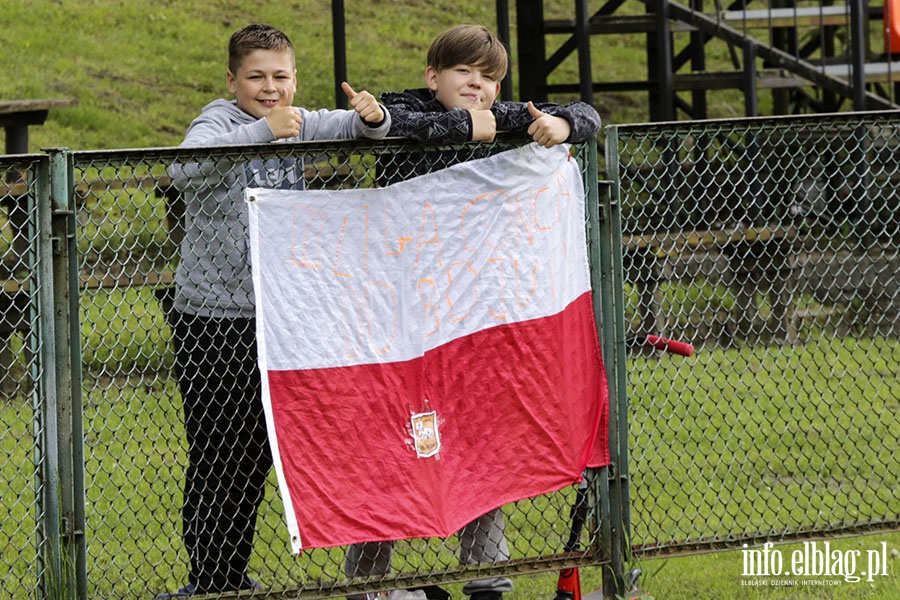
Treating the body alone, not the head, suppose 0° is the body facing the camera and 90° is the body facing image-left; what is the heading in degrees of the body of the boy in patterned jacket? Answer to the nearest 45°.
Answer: approximately 0°

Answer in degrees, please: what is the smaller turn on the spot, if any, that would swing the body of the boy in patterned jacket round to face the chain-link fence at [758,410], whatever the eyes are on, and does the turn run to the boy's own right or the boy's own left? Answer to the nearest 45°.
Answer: approximately 135° to the boy's own left

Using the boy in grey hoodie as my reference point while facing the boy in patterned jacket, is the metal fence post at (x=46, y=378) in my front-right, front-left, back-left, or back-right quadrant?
back-right

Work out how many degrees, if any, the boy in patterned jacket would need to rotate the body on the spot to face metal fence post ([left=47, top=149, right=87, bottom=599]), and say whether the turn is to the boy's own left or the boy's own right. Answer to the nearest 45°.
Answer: approximately 90° to the boy's own right

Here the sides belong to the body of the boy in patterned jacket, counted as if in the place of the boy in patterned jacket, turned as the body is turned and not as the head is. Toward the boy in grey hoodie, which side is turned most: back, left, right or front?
right

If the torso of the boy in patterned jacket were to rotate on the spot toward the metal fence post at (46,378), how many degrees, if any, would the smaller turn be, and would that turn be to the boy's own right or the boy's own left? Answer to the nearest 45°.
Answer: approximately 90° to the boy's own right
